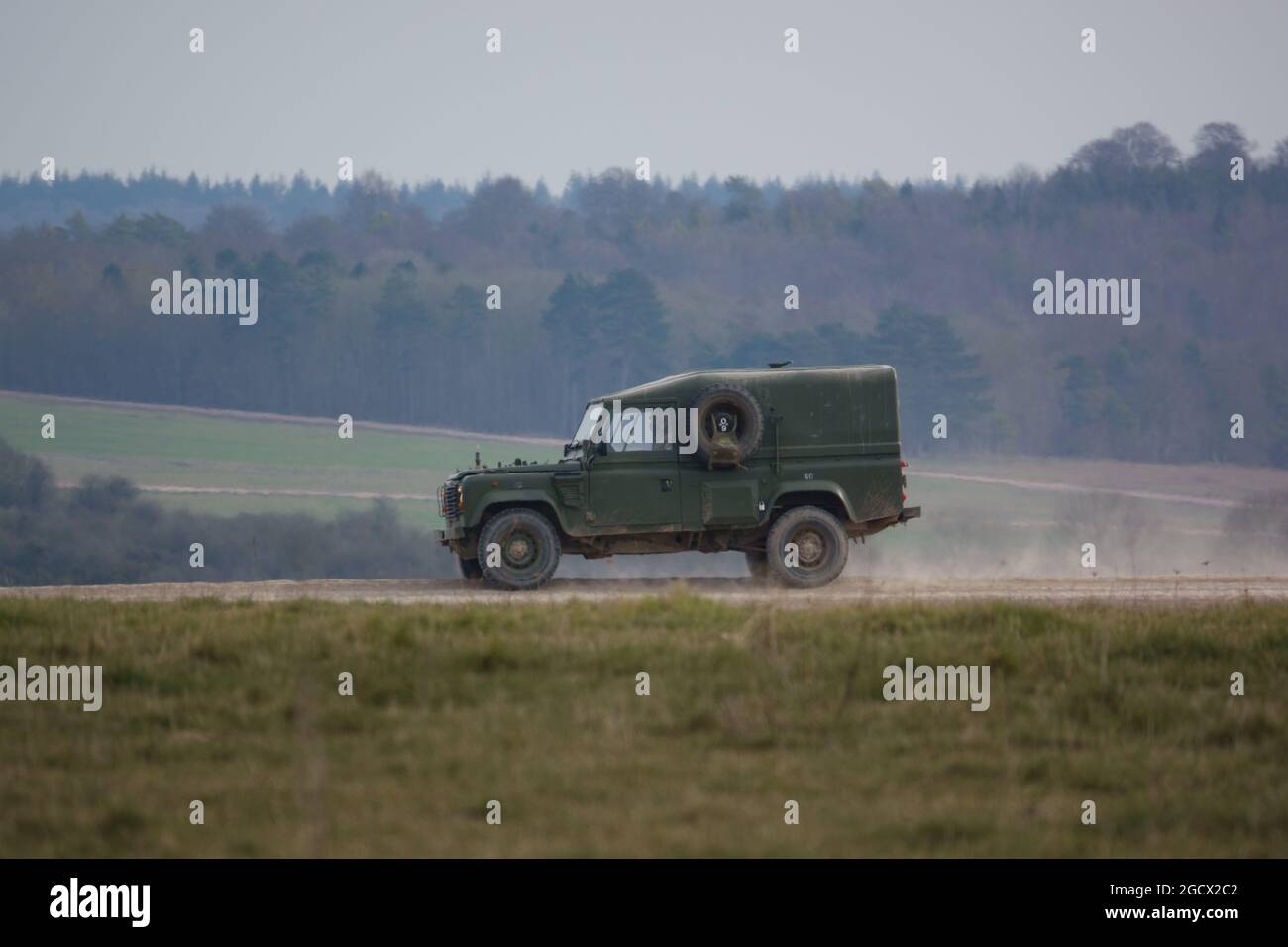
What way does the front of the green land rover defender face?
to the viewer's left
